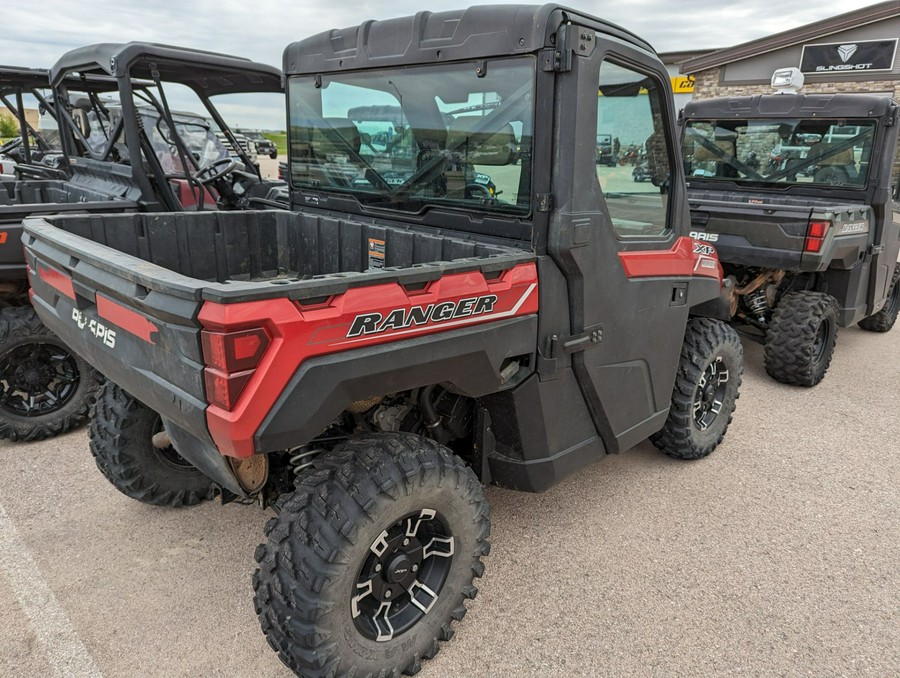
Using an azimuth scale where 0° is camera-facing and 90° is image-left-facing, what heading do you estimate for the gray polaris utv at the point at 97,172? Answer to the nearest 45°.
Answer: approximately 225°

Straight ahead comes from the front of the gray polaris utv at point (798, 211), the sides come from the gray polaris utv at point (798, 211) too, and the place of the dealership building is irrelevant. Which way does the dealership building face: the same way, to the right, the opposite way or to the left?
the opposite way

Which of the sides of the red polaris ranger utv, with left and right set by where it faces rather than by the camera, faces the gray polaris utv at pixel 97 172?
left

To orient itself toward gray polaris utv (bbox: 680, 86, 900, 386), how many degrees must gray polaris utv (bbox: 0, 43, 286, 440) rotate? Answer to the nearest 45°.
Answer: approximately 45° to its right

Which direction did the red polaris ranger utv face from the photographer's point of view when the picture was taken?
facing away from the viewer and to the right of the viewer

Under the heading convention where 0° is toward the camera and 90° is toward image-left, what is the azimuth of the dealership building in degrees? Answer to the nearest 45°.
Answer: approximately 45°

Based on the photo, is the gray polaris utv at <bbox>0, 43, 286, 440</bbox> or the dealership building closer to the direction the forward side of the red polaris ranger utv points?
the dealership building

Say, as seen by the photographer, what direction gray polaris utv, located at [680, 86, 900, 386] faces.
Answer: facing away from the viewer and to the right of the viewer
